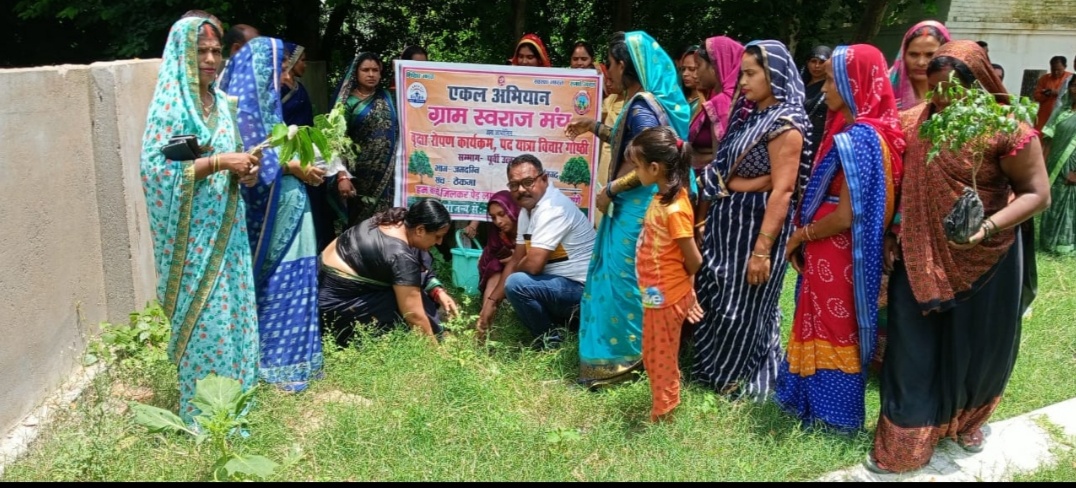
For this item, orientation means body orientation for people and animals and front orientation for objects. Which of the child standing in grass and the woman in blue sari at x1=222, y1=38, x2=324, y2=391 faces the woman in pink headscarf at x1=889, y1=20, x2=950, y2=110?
the woman in blue sari

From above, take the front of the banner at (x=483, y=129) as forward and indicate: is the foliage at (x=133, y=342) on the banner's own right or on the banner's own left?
on the banner's own right

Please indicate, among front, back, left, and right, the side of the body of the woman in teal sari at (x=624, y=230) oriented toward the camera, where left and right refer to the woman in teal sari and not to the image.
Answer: left

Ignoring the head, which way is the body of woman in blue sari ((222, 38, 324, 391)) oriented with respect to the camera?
to the viewer's right

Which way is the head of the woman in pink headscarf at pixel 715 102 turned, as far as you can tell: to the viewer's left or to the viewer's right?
to the viewer's left

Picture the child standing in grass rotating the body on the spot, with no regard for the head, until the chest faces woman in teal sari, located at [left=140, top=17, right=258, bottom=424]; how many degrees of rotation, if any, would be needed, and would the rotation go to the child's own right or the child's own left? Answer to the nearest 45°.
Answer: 0° — they already face them

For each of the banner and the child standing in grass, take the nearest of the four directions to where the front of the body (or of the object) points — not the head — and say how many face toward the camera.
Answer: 1

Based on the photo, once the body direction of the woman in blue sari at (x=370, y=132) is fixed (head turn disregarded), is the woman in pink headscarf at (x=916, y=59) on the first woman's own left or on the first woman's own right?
on the first woman's own left

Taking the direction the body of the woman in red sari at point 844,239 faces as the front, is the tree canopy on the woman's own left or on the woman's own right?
on the woman's own right

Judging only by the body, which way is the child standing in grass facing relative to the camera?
to the viewer's left
